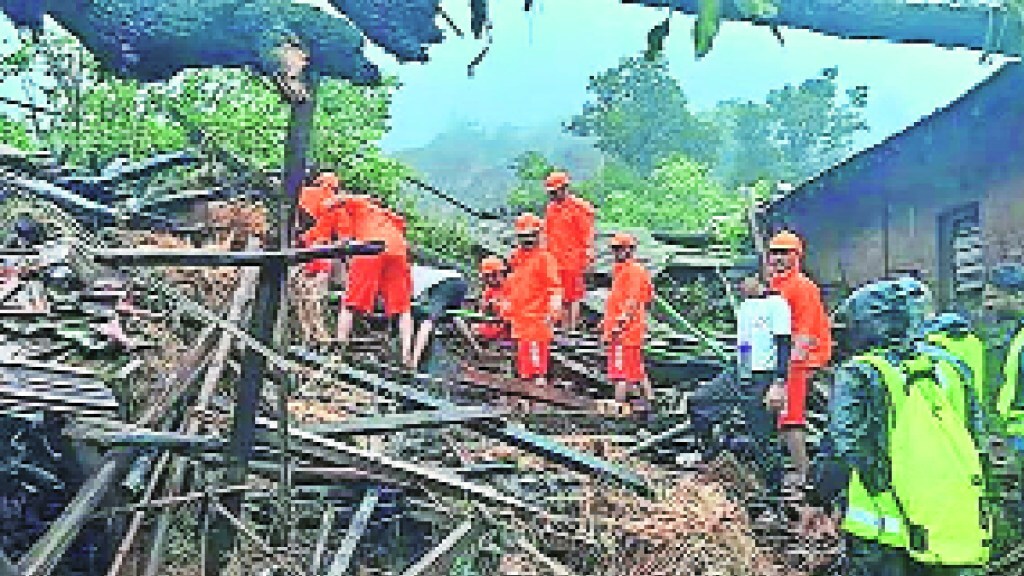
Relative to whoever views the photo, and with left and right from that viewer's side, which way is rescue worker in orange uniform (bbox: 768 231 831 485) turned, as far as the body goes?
facing the viewer and to the left of the viewer

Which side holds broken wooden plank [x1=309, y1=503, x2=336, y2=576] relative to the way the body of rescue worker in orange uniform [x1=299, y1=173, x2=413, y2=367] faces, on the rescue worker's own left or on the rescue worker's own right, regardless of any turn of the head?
on the rescue worker's own left

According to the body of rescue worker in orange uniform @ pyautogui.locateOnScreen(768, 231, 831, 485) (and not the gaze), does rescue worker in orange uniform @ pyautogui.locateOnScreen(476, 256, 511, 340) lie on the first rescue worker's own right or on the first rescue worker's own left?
on the first rescue worker's own right

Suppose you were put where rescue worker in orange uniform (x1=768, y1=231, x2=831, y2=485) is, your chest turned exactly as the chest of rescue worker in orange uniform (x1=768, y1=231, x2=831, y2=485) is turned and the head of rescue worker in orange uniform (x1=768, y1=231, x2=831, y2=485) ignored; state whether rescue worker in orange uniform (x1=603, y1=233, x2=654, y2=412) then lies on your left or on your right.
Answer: on your right

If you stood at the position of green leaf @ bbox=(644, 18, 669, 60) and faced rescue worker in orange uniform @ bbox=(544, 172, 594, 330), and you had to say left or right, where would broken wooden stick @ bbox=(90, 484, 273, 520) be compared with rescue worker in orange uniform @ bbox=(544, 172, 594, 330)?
left
